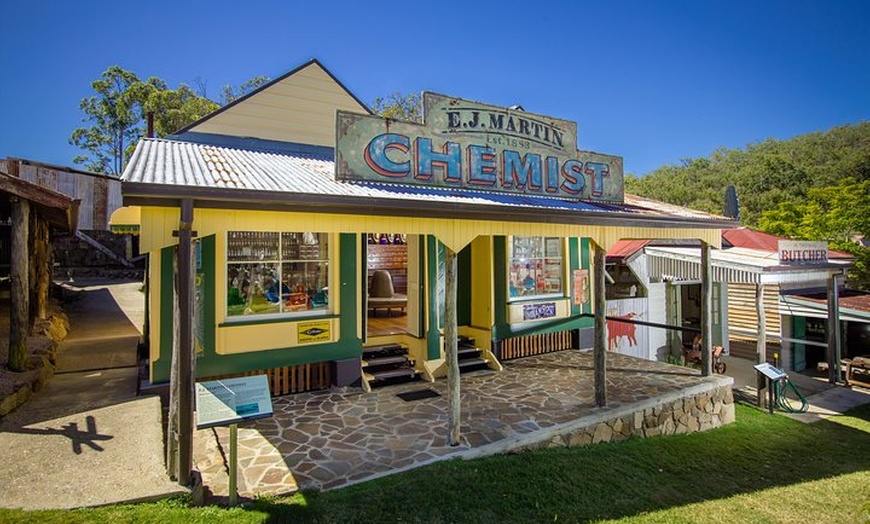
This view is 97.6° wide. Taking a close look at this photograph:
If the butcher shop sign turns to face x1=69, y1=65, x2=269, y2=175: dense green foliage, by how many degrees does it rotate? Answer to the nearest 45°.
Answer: approximately 90° to its right

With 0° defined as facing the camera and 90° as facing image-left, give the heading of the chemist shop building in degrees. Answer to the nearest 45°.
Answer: approximately 315°

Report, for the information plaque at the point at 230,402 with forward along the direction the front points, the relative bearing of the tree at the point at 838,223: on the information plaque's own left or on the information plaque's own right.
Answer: on the information plaque's own left

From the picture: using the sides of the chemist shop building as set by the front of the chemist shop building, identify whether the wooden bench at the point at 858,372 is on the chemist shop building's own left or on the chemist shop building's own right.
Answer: on the chemist shop building's own left

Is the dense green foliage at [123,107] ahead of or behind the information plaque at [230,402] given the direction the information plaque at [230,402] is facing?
behind

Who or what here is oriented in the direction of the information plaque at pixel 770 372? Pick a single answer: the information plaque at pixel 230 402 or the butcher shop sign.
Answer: the butcher shop sign

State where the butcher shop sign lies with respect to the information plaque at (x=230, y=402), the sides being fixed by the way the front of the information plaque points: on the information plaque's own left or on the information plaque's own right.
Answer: on the information plaque's own left

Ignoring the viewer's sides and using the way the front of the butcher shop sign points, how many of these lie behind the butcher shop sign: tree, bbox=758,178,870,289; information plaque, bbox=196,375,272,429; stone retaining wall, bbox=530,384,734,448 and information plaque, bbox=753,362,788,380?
1

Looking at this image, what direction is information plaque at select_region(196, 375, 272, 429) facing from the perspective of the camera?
toward the camera

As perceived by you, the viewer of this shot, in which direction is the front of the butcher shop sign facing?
facing the viewer

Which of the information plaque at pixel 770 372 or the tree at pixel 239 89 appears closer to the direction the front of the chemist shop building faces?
the information plaque

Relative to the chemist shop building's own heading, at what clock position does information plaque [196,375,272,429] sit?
The information plaque is roughly at 2 o'clock from the chemist shop building.
